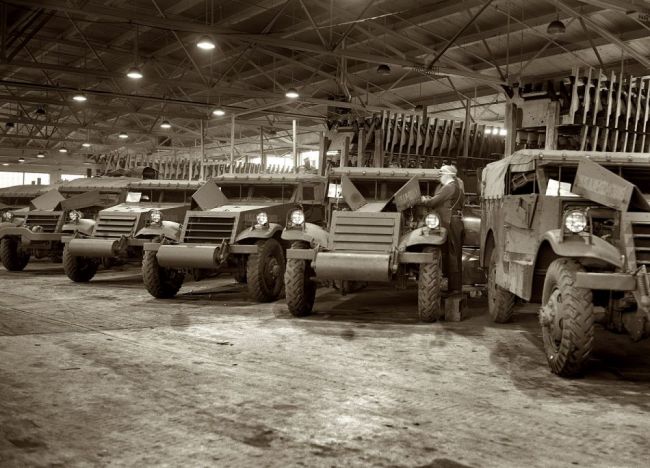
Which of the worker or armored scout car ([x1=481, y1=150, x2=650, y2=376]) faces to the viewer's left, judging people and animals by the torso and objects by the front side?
the worker

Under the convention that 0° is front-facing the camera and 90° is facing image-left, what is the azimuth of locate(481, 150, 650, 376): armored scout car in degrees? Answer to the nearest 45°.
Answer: approximately 315°

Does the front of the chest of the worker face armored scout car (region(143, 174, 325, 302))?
yes

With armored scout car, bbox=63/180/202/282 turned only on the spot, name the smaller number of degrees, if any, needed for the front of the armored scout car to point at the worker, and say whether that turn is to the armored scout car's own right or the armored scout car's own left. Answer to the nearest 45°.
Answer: approximately 90° to the armored scout car's own left

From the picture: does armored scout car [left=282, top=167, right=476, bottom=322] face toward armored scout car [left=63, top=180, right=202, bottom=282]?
no

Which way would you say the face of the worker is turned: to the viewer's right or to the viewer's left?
to the viewer's left

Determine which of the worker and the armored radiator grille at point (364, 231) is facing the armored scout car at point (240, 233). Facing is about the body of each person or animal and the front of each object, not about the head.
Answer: the worker

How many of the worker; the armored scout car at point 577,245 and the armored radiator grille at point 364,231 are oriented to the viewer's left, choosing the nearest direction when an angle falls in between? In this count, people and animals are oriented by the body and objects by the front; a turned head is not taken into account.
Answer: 1

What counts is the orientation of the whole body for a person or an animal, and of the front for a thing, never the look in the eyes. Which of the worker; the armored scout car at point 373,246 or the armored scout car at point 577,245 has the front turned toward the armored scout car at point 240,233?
the worker

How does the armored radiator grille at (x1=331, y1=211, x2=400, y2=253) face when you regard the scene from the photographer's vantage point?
facing the viewer

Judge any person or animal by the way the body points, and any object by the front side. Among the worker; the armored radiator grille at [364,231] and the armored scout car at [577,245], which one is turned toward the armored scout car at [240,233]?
the worker

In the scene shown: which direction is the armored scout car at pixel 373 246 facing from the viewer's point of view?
toward the camera

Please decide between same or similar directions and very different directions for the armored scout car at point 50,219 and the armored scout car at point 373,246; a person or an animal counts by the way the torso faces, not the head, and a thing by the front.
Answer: same or similar directions

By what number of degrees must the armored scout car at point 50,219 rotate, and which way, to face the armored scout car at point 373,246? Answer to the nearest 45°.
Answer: approximately 90° to its left

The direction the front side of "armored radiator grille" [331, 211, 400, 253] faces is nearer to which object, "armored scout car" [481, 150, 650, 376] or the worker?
the armored scout car

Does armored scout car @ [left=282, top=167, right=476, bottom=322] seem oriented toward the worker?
no

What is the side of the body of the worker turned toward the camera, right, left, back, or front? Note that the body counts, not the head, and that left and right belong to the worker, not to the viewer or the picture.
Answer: left

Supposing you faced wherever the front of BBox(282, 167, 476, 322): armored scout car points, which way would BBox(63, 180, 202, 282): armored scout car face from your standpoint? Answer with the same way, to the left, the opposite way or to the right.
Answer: the same way

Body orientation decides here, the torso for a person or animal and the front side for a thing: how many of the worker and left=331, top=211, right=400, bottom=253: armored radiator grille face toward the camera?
1

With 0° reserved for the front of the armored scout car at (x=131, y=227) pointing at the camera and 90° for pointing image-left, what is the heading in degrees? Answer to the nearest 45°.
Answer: approximately 45°

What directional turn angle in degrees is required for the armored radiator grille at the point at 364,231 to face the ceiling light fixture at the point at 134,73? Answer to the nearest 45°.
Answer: approximately 135° to its right

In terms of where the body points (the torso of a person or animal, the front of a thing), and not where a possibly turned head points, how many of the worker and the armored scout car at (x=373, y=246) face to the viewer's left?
1
